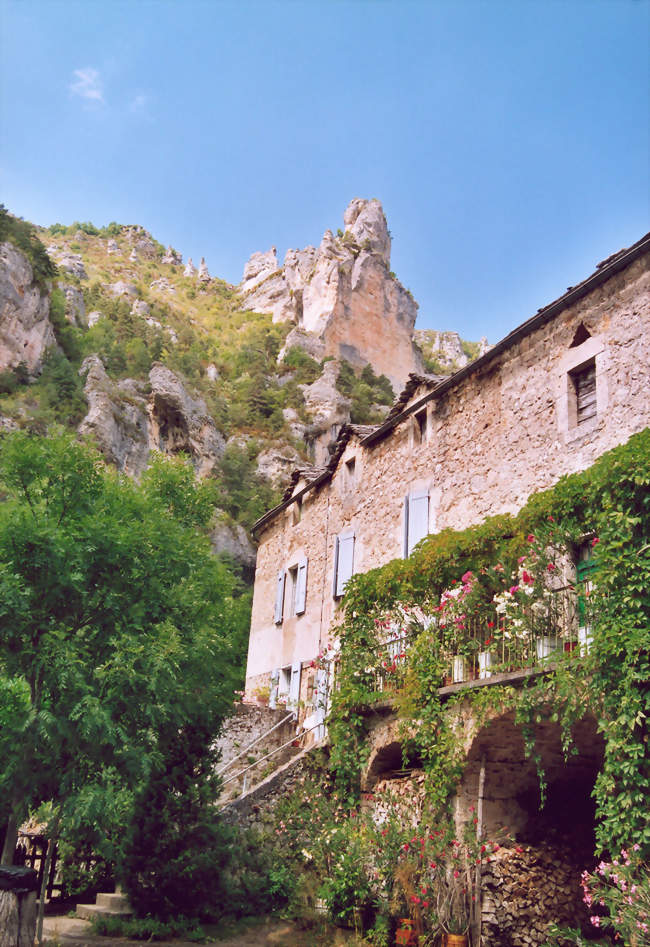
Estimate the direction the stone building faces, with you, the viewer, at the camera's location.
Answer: facing the viewer and to the left of the viewer

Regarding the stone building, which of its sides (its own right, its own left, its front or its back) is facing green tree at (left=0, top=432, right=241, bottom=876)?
front
